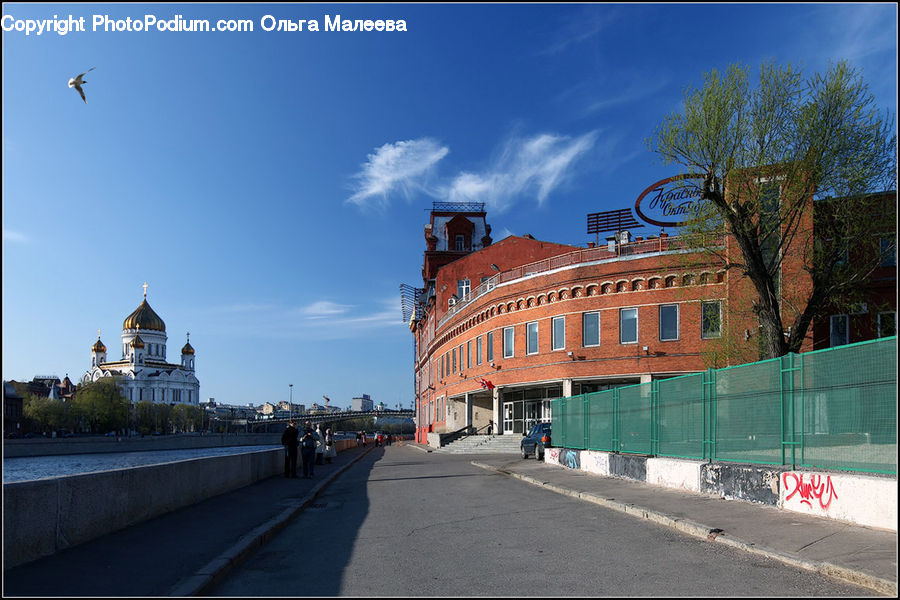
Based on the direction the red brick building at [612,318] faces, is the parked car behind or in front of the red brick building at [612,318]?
in front

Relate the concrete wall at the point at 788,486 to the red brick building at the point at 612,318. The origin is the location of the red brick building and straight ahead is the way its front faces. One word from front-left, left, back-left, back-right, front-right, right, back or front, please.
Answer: front-left

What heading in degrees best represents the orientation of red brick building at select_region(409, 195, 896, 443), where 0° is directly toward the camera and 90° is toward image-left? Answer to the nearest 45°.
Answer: approximately 45°

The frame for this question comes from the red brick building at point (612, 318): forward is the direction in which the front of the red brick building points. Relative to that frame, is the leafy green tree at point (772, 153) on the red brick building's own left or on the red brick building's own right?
on the red brick building's own left

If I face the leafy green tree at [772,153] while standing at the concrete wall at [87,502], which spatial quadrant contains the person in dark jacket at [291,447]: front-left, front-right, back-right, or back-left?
front-left

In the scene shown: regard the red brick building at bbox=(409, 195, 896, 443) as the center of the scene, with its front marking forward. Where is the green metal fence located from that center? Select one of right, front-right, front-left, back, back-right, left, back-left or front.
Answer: front-left
